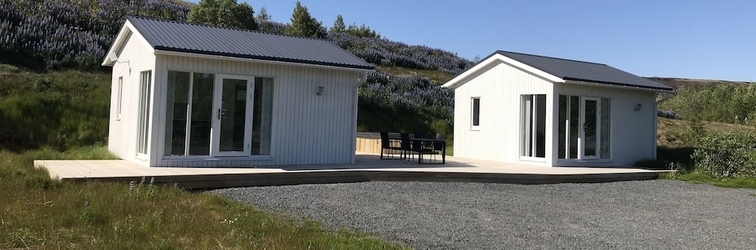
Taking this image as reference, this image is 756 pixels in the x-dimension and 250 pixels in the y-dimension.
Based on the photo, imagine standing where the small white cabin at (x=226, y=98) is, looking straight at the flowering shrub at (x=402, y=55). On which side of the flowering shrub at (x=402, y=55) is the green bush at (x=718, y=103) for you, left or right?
right

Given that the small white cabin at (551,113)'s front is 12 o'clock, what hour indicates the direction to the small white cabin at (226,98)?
the small white cabin at (226,98) is roughly at 3 o'clock from the small white cabin at (551,113).

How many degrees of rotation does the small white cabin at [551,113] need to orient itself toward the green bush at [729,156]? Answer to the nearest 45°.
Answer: approximately 45° to its left

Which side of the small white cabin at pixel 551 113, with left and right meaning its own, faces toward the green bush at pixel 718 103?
left

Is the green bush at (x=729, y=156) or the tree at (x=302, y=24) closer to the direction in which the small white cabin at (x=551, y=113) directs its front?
the green bush

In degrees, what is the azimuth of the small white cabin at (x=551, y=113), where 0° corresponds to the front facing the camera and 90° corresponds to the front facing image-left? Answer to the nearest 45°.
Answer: approximately 315°

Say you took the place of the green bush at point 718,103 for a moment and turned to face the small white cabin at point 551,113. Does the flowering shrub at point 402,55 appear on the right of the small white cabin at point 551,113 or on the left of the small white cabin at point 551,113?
right

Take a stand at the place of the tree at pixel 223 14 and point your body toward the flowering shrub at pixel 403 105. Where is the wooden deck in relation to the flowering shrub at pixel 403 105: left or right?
right

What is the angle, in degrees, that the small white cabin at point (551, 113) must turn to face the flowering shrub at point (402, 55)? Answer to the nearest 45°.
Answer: approximately 180°

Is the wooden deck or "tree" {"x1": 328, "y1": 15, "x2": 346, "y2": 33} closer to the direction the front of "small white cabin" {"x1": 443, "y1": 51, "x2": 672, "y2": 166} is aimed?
the wooden deck

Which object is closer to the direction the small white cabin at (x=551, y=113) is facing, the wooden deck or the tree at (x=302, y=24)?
the wooden deck

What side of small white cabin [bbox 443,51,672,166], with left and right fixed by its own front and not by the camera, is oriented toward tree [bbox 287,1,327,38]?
back
